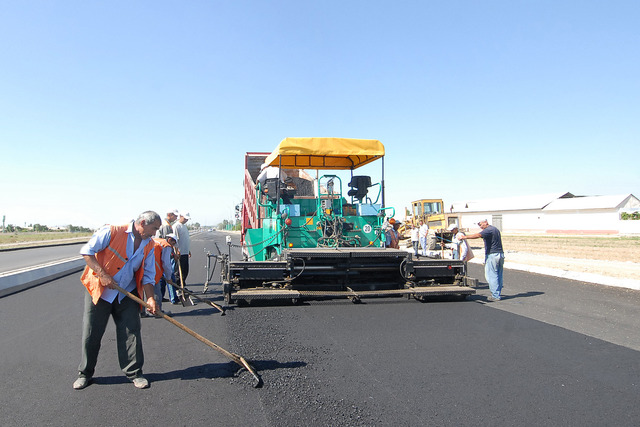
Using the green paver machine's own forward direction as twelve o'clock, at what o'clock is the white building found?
The white building is roughly at 1 o'clock from the green paver machine.

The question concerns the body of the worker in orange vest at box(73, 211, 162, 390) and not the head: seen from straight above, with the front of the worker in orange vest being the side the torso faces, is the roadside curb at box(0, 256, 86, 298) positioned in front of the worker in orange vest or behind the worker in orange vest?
behind

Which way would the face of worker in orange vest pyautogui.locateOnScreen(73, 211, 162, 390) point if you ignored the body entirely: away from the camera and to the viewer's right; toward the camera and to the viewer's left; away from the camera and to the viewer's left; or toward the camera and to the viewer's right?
toward the camera and to the viewer's right

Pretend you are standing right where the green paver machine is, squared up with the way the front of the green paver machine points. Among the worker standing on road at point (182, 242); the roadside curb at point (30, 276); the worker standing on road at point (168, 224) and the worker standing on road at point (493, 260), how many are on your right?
1

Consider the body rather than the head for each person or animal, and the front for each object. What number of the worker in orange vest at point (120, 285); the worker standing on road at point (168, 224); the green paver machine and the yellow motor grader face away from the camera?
1

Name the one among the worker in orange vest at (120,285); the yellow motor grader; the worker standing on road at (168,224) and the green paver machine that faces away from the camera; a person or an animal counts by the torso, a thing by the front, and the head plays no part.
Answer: the green paver machine

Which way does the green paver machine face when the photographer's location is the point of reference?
facing away from the viewer

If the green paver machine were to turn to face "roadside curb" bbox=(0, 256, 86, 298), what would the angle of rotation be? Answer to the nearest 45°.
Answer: approximately 90° to its left

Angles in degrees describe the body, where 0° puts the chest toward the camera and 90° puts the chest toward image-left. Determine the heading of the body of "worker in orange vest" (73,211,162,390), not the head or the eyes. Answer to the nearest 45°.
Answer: approximately 315°
